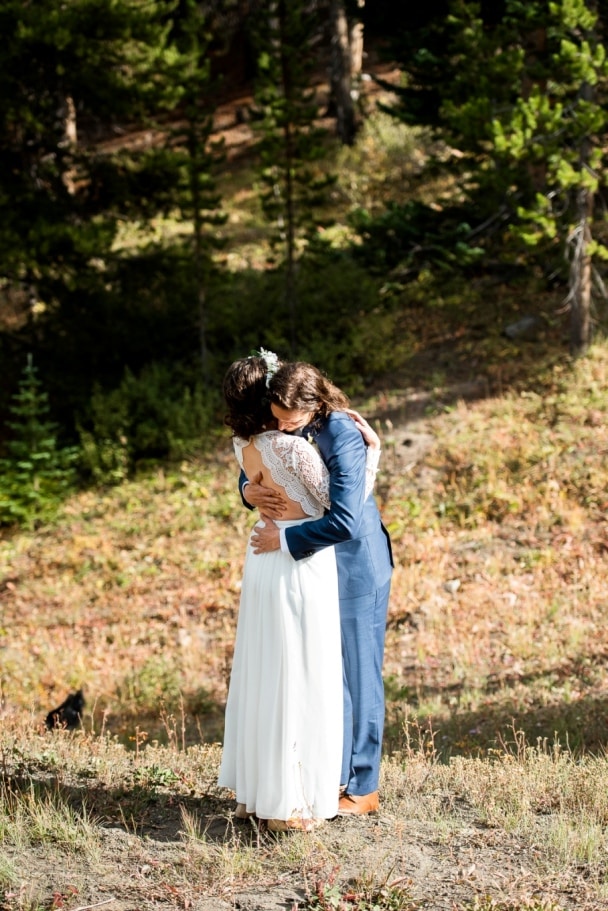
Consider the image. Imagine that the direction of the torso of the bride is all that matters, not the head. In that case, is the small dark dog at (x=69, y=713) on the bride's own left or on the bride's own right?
on the bride's own left

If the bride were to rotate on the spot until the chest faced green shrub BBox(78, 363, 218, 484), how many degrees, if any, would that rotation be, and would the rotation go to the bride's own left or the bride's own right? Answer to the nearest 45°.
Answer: approximately 45° to the bride's own left

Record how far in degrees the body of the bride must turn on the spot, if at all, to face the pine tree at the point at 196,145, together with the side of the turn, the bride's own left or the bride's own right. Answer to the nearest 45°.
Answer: approximately 45° to the bride's own left

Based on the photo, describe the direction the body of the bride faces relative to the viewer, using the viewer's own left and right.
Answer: facing away from the viewer and to the right of the viewer

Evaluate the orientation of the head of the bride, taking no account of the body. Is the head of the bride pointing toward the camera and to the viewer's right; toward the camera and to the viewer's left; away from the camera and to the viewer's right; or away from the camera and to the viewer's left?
away from the camera and to the viewer's right

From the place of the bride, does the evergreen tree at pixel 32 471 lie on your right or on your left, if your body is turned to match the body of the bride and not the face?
on your left
